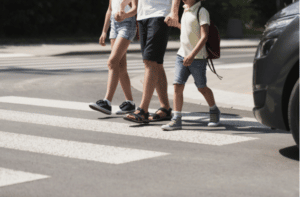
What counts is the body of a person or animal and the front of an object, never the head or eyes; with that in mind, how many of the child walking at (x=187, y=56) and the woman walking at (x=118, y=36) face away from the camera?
0
